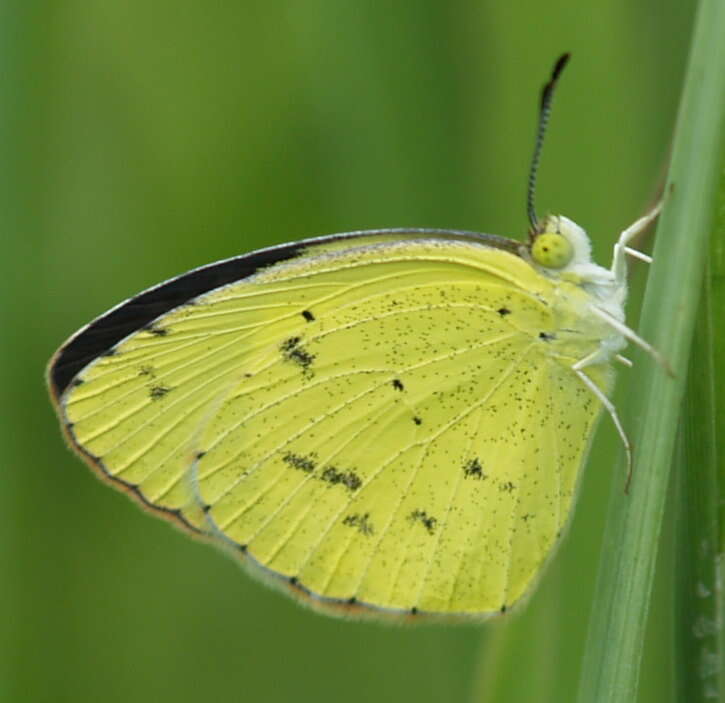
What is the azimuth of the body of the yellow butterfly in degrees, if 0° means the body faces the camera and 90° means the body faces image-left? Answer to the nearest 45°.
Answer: approximately 270°

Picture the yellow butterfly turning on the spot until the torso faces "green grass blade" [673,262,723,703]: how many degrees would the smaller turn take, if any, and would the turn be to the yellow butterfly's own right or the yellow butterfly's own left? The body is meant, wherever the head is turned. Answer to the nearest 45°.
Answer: approximately 45° to the yellow butterfly's own right
